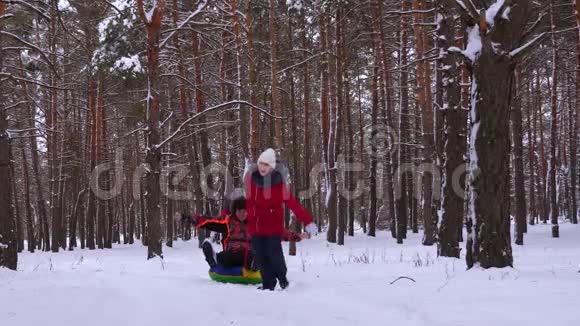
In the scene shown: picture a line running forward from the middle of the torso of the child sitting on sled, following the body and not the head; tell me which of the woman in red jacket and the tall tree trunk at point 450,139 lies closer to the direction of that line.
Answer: the woman in red jacket

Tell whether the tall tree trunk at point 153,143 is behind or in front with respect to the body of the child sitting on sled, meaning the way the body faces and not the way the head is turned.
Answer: behind

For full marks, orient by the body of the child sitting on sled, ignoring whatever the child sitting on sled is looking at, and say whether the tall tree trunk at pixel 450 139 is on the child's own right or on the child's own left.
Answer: on the child's own left

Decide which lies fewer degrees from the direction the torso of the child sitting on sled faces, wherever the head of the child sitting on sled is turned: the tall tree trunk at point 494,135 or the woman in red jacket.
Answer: the woman in red jacket

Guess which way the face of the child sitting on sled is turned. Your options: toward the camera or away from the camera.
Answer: toward the camera

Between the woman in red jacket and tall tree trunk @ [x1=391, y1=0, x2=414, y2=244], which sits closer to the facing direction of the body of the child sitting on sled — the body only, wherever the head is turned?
the woman in red jacket

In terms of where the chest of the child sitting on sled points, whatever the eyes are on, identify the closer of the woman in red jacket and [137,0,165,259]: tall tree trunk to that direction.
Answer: the woman in red jacket

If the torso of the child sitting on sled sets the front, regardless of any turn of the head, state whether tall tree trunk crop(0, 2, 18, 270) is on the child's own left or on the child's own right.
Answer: on the child's own right

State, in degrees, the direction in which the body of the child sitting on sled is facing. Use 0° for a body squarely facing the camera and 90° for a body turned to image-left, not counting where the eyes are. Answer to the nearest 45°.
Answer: approximately 0°

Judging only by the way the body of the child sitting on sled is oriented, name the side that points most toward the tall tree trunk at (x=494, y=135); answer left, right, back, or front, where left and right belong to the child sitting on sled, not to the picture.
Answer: left

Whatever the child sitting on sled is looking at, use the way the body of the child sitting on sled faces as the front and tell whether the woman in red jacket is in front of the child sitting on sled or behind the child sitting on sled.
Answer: in front

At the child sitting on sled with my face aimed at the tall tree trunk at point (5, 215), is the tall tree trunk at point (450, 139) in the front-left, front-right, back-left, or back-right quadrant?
back-right
